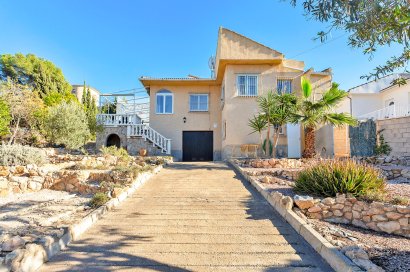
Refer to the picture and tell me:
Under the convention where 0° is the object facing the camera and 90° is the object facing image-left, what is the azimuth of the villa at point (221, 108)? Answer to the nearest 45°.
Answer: approximately 0°

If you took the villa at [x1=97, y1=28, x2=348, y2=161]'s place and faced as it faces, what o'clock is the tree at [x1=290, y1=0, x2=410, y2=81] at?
The tree is roughly at 12 o'clock from the villa.

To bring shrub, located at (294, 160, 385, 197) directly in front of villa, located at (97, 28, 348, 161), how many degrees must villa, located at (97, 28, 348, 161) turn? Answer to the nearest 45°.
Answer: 0° — it already faces it

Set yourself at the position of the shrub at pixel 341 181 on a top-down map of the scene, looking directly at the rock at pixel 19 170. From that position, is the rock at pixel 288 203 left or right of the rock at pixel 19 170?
left

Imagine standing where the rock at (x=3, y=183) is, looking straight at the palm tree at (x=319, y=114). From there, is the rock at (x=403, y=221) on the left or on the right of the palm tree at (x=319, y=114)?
right

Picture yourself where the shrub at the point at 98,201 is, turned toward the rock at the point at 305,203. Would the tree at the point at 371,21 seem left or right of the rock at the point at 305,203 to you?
right

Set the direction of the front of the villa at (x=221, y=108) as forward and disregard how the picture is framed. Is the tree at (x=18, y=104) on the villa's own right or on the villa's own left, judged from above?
on the villa's own right
